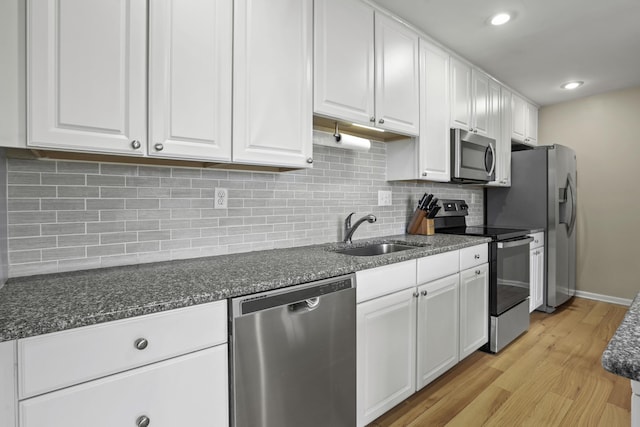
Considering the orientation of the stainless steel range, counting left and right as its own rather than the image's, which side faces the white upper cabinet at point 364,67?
right

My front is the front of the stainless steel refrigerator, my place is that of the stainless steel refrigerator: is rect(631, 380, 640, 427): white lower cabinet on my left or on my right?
on my right

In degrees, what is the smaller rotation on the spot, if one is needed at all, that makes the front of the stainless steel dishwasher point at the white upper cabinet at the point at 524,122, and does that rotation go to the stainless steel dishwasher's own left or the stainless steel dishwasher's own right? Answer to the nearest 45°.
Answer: approximately 90° to the stainless steel dishwasher's own left

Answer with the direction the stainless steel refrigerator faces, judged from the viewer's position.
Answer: facing to the right of the viewer

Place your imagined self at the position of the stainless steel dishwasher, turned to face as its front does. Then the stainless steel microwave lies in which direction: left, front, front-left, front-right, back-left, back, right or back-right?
left
